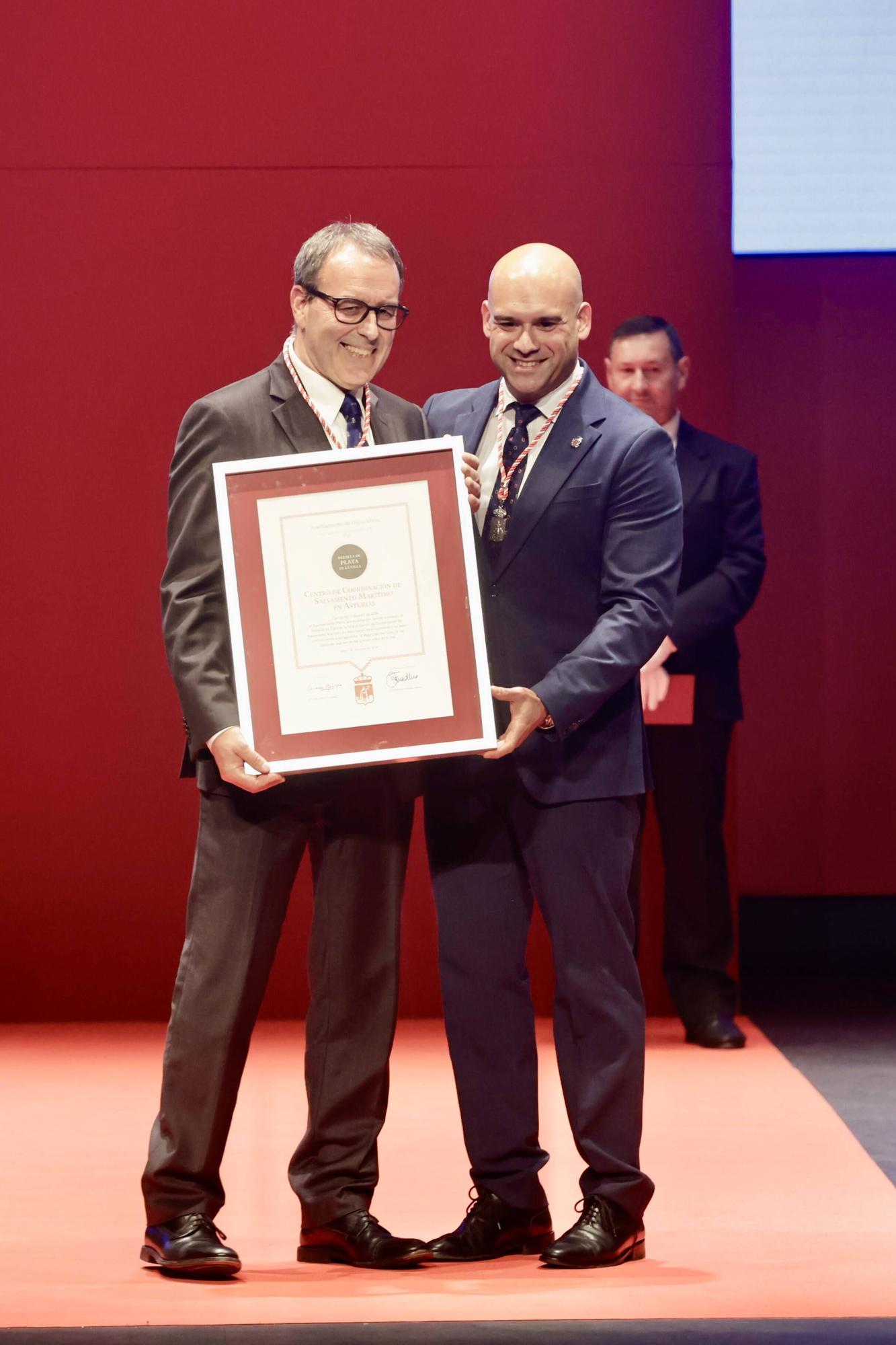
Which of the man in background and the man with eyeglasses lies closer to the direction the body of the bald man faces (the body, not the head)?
the man with eyeglasses

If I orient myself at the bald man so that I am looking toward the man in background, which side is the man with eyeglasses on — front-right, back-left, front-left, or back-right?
back-left

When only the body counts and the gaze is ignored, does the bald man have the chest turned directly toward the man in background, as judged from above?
no

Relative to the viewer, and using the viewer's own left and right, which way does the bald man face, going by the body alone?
facing the viewer and to the left of the viewer

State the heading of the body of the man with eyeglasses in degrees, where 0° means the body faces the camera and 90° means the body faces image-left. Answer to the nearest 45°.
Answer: approximately 315°

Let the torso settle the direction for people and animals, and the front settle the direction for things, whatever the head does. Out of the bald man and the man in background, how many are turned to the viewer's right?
0

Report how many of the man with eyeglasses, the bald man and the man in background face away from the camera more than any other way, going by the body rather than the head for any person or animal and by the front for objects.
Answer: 0

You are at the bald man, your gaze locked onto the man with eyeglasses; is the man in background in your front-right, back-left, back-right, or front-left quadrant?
back-right

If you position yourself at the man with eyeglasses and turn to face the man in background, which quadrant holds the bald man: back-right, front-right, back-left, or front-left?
front-right

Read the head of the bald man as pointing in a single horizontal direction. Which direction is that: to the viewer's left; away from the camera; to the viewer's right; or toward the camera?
toward the camera

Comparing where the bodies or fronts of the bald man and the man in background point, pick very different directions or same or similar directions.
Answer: same or similar directions

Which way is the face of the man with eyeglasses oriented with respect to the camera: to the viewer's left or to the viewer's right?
to the viewer's right

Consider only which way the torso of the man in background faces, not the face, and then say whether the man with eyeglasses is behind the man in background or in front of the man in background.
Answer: in front

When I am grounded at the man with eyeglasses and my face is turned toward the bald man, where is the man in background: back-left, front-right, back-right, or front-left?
front-left

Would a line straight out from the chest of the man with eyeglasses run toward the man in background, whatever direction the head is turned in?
no
